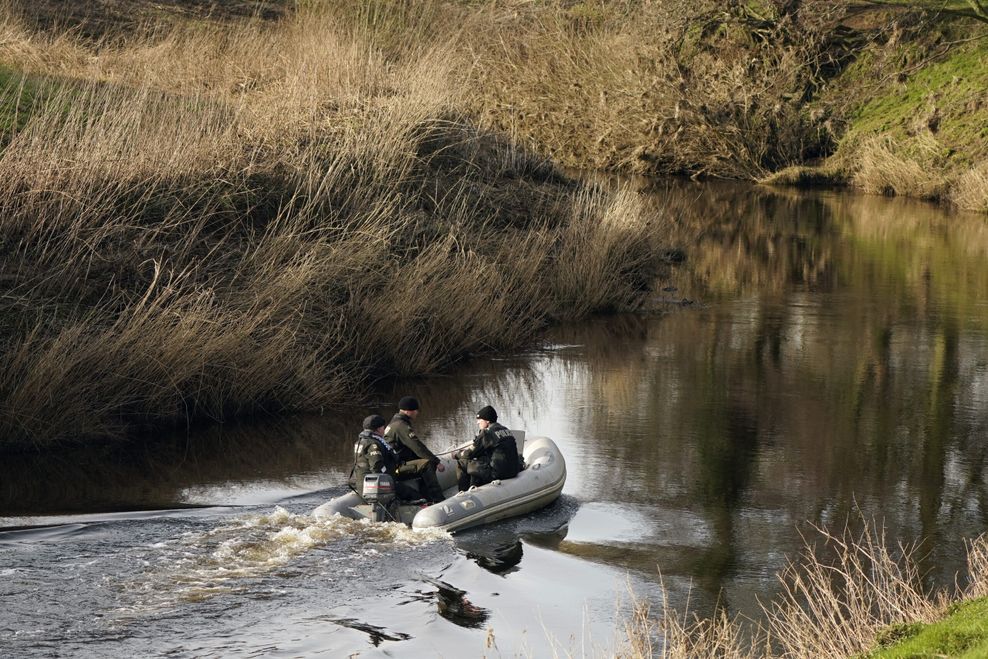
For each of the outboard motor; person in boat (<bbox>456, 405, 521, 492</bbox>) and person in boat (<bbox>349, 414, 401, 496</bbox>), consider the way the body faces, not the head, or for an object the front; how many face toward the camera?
0

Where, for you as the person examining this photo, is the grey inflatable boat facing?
facing away from the viewer and to the right of the viewer

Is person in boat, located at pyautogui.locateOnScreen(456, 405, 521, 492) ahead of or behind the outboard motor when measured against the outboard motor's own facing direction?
ahead

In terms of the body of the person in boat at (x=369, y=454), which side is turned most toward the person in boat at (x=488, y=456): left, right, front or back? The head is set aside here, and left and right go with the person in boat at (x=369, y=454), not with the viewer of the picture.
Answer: front

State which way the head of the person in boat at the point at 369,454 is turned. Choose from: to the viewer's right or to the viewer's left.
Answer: to the viewer's right

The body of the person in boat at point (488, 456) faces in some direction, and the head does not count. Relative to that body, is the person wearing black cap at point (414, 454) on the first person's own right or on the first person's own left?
on the first person's own left

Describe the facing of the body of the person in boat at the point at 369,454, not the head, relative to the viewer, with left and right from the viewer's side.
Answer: facing away from the viewer and to the right of the viewer

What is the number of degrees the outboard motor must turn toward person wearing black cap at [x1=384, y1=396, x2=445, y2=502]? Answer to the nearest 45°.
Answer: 0° — it already faces them

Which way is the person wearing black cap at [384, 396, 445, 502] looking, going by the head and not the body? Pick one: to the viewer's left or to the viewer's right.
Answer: to the viewer's right

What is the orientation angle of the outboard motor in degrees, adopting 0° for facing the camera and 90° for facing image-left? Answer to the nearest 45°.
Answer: approximately 225°

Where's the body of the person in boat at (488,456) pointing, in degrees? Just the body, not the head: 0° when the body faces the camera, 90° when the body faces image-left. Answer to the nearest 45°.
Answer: approximately 135°
